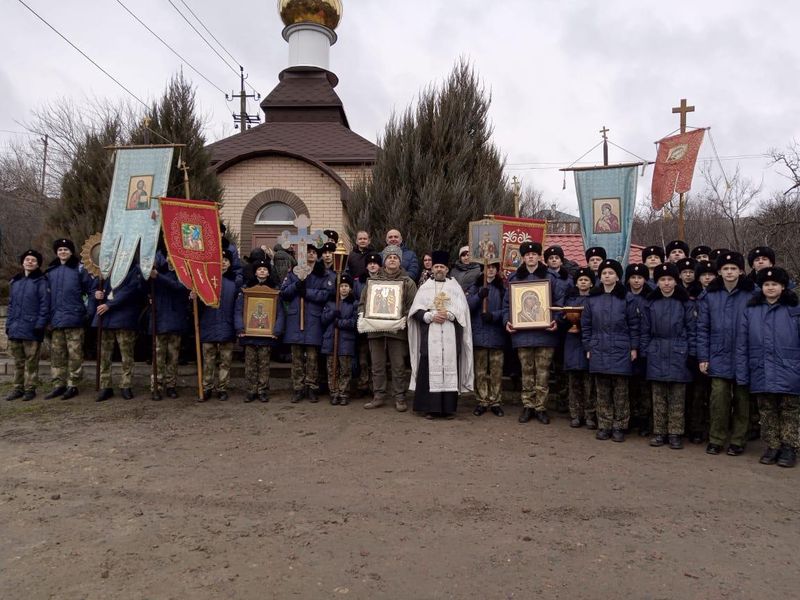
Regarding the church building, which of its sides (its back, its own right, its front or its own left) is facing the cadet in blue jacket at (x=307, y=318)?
front

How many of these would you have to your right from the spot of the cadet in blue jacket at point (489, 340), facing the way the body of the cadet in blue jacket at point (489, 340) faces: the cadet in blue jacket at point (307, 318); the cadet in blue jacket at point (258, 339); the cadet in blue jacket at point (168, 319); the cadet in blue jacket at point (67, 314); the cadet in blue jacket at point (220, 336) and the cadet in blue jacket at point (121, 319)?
6

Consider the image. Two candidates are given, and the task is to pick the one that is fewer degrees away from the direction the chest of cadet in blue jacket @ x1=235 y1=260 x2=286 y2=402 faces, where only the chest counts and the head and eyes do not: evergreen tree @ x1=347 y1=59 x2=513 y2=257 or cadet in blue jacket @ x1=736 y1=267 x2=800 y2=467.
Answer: the cadet in blue jacket

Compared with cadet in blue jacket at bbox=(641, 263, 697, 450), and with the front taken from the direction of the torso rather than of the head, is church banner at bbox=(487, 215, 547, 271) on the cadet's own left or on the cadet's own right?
on the cadet's own right

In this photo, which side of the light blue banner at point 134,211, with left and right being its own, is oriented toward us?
front

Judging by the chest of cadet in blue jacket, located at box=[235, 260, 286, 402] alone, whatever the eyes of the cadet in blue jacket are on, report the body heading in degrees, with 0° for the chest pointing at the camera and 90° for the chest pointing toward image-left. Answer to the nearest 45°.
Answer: approximately 0°

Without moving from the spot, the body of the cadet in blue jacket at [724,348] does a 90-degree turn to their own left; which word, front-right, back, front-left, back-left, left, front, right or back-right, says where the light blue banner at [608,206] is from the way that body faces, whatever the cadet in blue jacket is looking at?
back-left

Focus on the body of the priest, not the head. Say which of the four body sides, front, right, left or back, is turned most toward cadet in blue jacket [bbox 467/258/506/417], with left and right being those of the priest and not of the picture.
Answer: left

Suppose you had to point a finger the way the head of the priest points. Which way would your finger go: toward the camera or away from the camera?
toward the camera

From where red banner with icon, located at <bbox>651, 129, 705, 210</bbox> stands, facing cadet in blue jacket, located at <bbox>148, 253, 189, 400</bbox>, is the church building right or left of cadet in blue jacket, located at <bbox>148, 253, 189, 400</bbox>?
right

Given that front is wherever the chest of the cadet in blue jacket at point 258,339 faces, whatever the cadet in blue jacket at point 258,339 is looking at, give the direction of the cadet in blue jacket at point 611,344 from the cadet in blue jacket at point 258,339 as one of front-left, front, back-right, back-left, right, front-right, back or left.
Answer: front-left

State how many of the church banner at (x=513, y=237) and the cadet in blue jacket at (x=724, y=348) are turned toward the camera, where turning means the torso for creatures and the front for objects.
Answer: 2

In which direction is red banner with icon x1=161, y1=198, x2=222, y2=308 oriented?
toward the camera

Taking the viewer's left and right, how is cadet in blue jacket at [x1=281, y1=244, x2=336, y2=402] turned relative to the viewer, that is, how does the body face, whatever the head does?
facing the viewer
